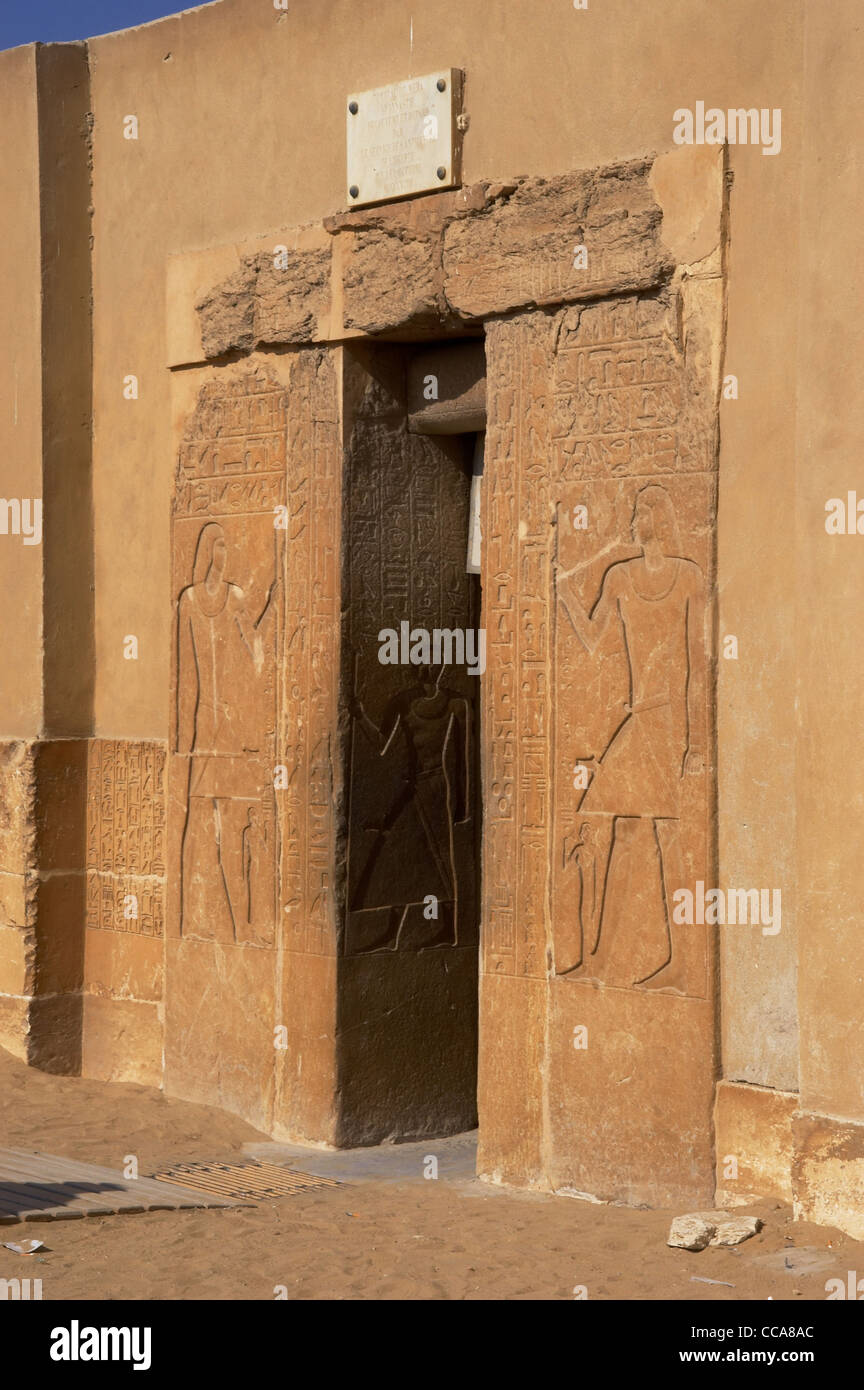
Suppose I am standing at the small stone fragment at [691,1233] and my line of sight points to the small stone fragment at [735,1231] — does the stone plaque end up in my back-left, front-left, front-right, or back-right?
back-left

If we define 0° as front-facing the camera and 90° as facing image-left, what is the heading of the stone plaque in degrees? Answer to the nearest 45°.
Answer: approximately 45°
